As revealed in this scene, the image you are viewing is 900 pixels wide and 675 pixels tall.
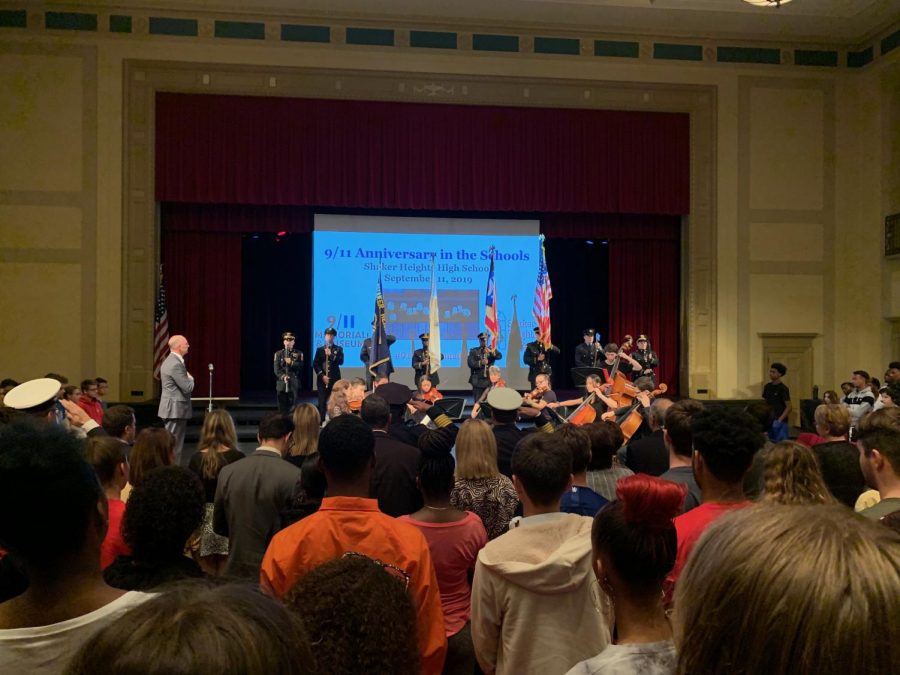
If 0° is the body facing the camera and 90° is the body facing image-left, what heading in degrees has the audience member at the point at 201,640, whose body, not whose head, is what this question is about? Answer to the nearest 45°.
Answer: approximately 180°

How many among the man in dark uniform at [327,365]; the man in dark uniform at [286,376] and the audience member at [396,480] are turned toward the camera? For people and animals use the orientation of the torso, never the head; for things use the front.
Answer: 2

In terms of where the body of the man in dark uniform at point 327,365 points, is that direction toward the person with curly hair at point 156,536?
yes

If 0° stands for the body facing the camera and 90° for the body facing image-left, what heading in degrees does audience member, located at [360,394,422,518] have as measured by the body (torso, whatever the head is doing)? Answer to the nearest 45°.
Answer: approximately 180°

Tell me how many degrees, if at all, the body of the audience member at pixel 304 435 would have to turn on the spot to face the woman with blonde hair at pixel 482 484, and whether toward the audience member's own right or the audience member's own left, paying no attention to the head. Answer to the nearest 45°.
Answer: approximately 135° to the audience member's own right

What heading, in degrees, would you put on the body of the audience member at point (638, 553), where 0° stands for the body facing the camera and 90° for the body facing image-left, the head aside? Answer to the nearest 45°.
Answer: approximately 180°

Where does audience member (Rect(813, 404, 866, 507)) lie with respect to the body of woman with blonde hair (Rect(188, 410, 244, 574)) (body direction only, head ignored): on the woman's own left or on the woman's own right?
on the woman's own right

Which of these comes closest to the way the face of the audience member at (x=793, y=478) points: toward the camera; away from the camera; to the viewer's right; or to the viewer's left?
away from the camera

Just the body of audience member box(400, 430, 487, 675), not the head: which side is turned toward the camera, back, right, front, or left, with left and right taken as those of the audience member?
back

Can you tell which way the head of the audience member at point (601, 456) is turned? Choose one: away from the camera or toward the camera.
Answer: away from the camera

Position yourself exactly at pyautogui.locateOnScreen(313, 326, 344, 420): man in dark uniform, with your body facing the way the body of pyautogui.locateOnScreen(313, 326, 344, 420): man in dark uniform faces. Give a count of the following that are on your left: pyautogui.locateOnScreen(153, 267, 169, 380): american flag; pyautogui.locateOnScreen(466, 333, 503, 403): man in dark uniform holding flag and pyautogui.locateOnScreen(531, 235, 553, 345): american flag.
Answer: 2

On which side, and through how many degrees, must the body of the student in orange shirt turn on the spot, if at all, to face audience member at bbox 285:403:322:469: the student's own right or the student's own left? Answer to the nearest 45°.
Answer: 0° — they already face them

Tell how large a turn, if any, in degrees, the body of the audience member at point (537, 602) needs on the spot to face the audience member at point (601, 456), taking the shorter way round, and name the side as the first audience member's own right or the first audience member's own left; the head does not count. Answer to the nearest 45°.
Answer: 0° — they already face them

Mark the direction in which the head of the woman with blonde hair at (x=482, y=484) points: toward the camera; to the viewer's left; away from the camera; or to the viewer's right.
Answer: away from the camera

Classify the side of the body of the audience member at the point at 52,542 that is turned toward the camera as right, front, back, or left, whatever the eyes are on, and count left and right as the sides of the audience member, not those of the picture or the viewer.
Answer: back

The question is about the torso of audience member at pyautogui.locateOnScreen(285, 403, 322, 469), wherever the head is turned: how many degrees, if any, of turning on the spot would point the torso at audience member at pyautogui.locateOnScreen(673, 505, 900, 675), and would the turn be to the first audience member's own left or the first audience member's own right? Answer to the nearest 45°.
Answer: approximately 180°

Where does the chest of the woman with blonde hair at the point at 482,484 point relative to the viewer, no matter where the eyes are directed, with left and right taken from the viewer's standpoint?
facing away from the viewer
